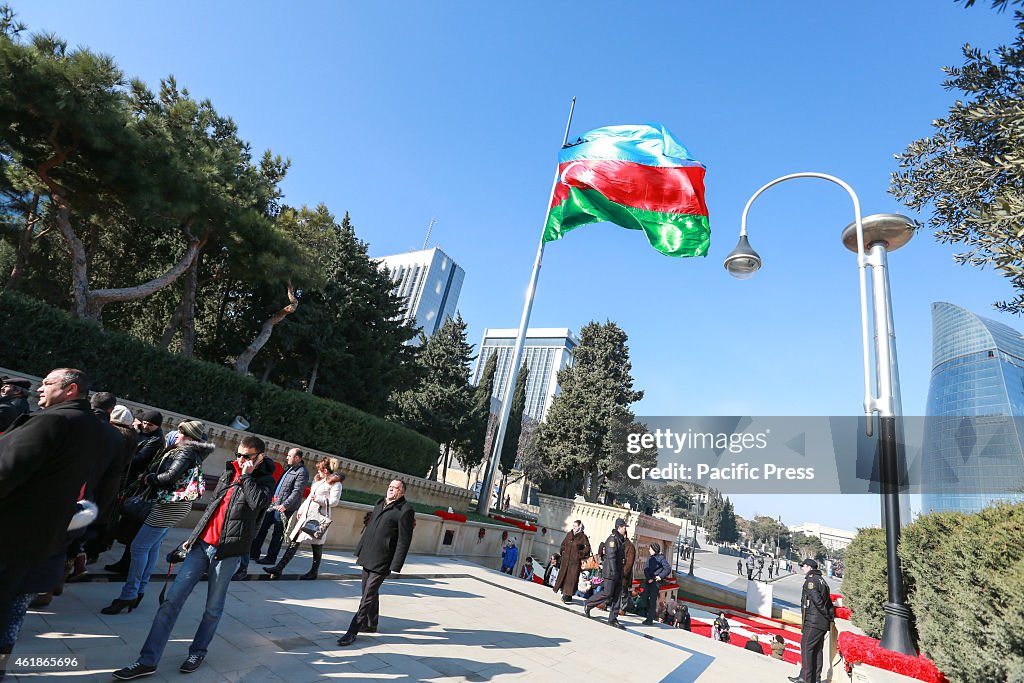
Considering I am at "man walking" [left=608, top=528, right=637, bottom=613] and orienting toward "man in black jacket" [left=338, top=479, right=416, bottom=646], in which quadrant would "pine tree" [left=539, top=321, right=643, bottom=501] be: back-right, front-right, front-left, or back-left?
back-right

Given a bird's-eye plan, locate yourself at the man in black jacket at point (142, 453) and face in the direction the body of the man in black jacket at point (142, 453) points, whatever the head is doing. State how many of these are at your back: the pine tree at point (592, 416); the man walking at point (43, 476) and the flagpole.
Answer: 2

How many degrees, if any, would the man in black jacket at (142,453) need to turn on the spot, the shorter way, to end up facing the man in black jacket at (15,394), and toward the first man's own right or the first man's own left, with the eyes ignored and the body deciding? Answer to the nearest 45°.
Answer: approximately 90° to the first man's own right

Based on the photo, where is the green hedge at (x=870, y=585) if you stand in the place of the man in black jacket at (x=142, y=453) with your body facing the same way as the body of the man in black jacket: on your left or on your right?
on your left
